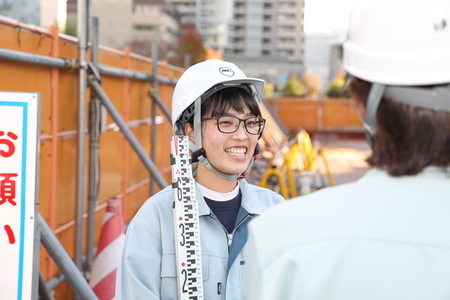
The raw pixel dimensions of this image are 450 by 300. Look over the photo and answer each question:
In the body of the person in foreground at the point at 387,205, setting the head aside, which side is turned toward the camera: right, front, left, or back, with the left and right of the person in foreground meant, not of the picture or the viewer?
back

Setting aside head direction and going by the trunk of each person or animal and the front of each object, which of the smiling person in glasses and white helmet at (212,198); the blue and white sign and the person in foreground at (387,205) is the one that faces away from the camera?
the person in foreground at (387,205)

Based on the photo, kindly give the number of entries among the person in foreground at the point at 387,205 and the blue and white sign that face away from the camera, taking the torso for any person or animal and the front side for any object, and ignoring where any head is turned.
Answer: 1

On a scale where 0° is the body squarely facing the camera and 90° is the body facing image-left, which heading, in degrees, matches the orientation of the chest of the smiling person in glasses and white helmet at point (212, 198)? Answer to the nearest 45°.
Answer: approximately 315°

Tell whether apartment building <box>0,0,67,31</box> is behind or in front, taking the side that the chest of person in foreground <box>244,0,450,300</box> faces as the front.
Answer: in front

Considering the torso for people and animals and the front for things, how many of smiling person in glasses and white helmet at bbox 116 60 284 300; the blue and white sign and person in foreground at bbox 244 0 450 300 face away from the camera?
1

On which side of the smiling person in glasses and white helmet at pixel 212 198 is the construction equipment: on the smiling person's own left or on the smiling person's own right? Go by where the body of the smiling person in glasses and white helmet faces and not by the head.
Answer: on the smiling person's own left

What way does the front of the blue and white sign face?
toward the camera

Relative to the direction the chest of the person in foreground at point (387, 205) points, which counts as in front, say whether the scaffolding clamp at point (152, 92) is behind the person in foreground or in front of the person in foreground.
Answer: in front

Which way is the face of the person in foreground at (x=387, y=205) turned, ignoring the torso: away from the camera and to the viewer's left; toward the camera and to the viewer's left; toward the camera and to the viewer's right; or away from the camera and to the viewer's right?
away from the camera and to the viewer's left
